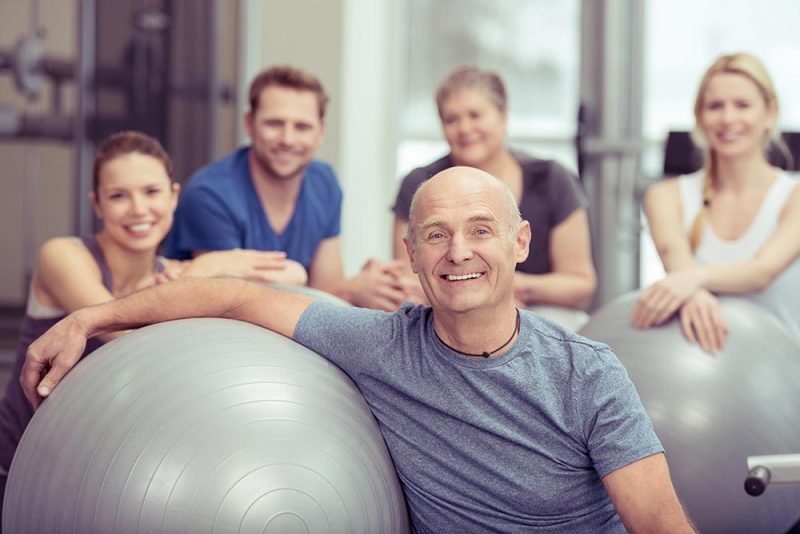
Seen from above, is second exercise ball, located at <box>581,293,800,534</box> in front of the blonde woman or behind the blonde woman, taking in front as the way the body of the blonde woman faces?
in front

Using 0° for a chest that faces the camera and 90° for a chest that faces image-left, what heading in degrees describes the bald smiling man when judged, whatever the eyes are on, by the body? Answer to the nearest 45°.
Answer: approximately 0°

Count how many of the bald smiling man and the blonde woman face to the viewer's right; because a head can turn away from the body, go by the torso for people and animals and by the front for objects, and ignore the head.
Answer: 0

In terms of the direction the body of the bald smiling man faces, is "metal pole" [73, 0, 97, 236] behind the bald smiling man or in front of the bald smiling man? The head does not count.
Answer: behind

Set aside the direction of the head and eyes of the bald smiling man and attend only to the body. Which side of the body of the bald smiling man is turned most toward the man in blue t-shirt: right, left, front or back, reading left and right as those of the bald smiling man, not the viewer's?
back

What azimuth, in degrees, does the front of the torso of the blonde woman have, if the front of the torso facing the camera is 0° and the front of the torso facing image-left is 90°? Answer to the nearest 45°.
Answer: approximately 45°
